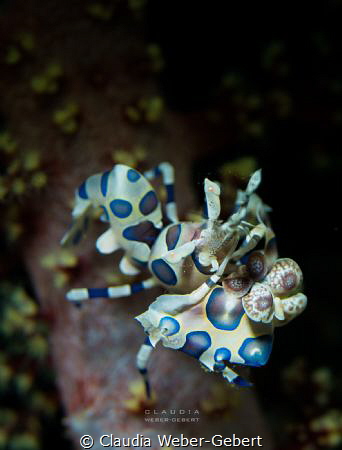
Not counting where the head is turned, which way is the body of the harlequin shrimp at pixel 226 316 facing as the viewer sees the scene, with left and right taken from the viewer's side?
facing to the right of the viewer

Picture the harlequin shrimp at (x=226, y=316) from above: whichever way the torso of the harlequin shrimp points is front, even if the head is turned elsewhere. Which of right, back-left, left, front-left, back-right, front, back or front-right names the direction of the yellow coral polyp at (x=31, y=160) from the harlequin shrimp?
back-left
